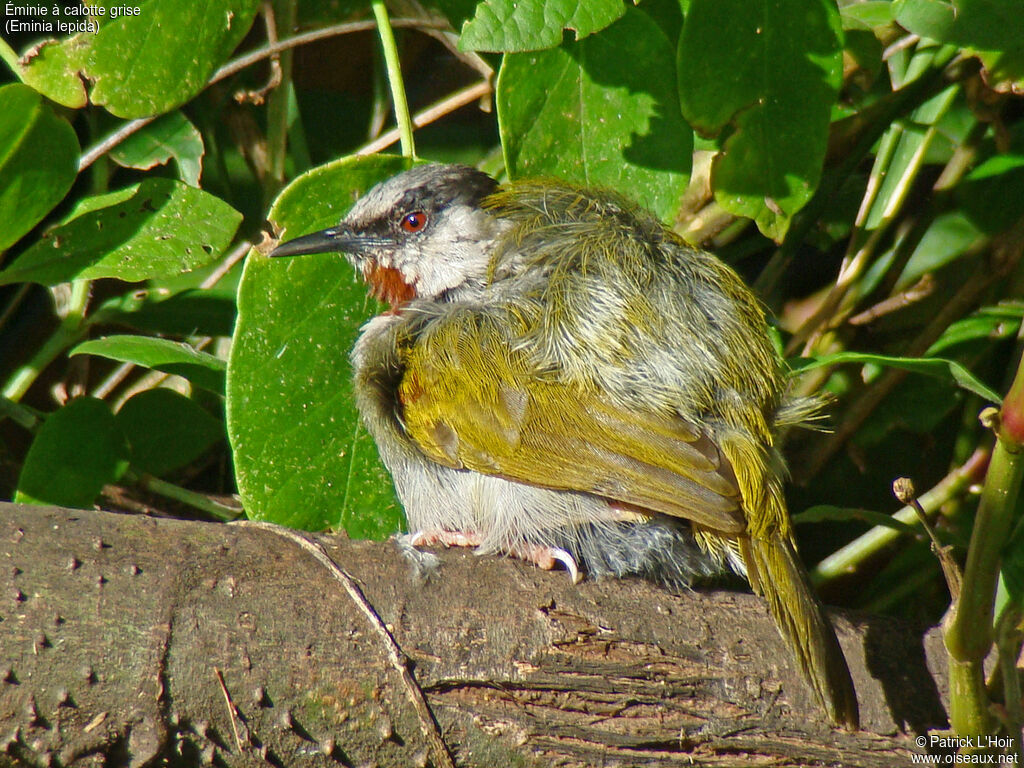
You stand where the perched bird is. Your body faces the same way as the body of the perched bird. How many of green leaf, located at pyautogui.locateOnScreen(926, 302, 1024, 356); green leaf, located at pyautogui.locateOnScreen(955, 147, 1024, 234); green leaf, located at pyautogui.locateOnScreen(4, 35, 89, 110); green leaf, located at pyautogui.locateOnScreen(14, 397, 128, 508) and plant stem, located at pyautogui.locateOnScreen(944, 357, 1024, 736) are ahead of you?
2

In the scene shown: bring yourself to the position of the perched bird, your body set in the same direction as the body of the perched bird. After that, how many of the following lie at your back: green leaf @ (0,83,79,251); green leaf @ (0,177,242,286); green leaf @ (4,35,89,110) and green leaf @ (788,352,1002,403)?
1

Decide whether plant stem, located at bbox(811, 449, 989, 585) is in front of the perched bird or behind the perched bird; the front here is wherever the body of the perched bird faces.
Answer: behind

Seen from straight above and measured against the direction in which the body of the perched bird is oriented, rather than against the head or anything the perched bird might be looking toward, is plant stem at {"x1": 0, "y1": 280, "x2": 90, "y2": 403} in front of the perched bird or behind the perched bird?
in front

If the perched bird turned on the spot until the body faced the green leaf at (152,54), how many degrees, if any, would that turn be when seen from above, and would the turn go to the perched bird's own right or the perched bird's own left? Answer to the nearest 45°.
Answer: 0° — it already faces it

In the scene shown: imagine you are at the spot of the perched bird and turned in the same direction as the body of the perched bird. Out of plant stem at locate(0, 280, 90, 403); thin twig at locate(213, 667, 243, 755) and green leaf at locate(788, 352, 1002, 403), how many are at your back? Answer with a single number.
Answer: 1

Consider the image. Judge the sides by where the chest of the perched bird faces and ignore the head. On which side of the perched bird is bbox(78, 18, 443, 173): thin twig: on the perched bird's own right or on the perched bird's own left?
on the perched bird's own right

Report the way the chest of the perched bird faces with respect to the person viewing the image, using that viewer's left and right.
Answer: facing to the left of the viewer

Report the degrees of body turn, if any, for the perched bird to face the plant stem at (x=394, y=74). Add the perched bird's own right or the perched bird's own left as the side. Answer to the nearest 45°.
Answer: approximately 45° to the perched bird's own right

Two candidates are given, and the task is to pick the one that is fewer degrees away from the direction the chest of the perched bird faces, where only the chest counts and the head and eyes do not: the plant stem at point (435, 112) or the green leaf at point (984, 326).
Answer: the plant stem

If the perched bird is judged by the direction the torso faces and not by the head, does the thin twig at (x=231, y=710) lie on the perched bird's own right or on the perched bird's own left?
on the perched bird's own left

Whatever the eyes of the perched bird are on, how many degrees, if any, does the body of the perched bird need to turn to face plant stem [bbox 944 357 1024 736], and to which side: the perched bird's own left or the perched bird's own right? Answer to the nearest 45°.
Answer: approximately 135° to the perched bird's own left

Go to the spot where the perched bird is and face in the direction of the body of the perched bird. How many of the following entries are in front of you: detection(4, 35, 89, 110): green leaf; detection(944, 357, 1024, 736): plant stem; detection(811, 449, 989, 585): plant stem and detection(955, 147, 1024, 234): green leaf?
1

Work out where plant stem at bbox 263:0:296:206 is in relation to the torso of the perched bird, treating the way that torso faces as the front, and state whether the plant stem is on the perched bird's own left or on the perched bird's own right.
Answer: on the perched bird's own right
